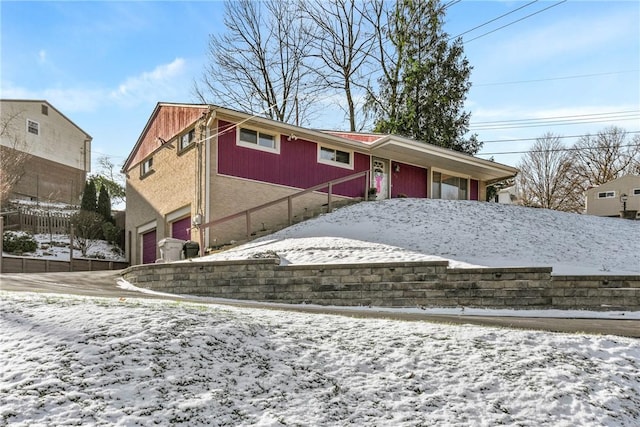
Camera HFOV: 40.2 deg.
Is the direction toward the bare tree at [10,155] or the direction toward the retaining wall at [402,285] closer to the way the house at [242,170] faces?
the retaining wall

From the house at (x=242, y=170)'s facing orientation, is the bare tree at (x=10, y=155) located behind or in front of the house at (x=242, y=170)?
behind

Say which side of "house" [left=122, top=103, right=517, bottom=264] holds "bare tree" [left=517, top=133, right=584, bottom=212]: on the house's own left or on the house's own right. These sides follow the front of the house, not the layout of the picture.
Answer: on the house's own left

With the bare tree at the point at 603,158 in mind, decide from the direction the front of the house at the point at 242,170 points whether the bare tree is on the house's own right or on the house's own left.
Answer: on the house's own left

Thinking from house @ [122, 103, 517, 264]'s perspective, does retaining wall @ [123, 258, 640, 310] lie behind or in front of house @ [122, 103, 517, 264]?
in front

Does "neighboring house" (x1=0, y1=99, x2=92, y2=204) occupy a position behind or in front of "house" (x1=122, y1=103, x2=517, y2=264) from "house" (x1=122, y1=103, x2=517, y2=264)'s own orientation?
behind

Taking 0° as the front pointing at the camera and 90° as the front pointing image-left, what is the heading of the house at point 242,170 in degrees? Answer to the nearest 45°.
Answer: approximately 315°

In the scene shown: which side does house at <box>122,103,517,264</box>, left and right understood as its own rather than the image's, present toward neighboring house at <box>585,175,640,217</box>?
left

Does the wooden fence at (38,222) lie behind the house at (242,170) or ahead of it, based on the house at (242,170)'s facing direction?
behind
